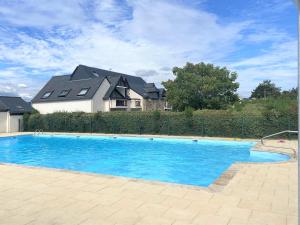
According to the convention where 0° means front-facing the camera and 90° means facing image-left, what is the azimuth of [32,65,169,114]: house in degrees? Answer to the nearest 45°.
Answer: approximately 315°

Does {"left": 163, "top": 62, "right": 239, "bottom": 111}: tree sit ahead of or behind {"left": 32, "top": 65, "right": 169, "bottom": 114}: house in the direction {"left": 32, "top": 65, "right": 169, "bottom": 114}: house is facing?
ahead

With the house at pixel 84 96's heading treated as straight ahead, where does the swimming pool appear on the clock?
The swimming pool is roughly at 1 o'clock from the house.

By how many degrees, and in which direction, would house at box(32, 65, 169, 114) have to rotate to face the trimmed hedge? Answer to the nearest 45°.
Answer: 0° — it already faces it

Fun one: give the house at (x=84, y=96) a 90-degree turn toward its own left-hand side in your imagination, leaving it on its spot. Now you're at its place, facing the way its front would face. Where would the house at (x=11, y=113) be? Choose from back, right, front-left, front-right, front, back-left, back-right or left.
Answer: back
